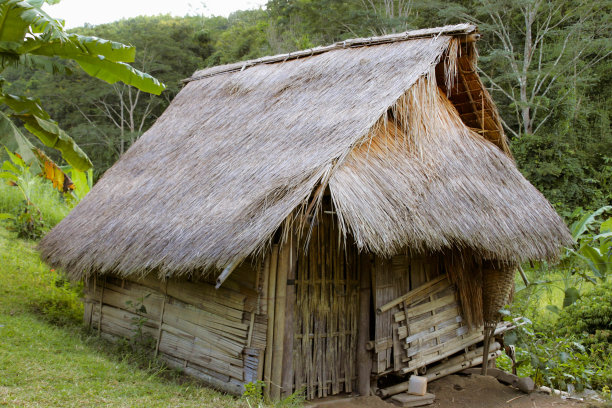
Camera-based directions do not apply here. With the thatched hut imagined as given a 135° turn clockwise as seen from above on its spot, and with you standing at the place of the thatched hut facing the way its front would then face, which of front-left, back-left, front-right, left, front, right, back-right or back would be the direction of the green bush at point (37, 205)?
front-right

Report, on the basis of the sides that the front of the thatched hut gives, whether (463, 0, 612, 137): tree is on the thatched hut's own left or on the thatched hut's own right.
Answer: on the thatched hut's own left

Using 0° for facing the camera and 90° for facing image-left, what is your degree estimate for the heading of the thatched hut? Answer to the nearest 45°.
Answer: approximately 315°

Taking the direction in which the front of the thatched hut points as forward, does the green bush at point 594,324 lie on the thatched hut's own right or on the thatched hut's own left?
on the thatched hut's own left
